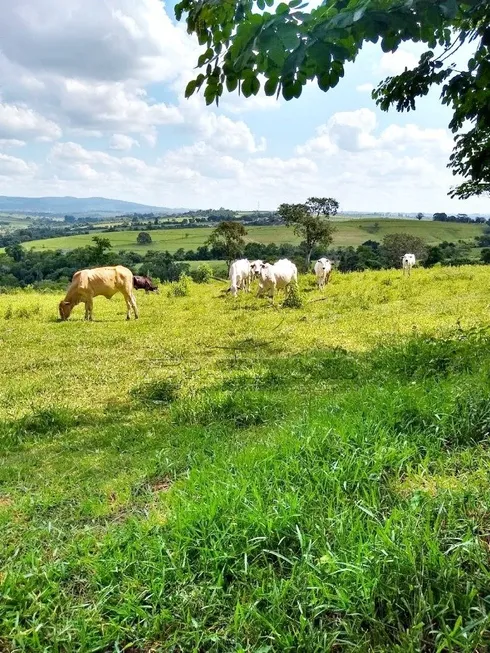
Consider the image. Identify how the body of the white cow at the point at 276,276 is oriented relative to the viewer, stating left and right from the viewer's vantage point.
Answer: facing the viewer and to the left of the viewer

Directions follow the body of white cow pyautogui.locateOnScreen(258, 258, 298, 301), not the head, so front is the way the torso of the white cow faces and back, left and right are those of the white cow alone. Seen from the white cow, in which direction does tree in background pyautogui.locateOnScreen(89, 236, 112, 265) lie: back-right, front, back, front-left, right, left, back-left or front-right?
right

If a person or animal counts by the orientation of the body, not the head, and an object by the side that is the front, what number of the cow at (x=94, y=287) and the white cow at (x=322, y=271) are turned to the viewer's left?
1

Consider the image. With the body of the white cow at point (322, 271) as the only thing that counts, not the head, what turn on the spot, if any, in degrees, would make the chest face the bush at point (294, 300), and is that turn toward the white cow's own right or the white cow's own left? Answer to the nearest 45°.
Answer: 0° — it already faces it

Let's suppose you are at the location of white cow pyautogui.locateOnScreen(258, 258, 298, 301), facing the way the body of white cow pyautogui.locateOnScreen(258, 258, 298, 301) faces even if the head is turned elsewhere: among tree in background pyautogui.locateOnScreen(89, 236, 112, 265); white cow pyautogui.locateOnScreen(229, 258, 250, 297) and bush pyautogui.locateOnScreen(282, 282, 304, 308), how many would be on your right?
2

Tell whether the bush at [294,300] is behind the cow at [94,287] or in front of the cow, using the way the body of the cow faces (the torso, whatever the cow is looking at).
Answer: behind

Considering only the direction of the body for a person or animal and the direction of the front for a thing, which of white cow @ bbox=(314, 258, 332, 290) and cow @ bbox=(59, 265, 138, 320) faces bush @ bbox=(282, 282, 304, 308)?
the white cow

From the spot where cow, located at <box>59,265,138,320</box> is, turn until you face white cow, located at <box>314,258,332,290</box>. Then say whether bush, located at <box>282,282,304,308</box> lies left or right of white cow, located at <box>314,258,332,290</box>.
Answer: right

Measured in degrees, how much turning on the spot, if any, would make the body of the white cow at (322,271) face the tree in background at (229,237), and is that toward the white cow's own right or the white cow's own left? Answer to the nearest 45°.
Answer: approximately 180°

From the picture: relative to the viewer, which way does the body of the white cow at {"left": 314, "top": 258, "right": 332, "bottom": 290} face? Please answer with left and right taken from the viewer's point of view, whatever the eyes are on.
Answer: facing the viewer

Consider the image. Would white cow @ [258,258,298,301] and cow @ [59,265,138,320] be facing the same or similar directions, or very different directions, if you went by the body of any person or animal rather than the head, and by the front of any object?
same or similar directions

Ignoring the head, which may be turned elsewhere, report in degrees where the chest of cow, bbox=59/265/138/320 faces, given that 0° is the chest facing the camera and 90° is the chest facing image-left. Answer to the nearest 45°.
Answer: approximately 90°

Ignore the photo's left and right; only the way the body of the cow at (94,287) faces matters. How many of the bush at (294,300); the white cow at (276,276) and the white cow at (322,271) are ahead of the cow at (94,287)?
0

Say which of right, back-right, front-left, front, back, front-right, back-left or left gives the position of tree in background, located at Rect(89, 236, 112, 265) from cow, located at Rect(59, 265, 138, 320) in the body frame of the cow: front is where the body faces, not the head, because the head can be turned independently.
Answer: right

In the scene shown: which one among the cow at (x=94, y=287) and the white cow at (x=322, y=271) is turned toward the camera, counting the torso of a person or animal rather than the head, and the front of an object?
the white cow

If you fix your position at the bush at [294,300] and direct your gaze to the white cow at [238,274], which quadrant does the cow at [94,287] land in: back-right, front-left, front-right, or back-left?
front-left
